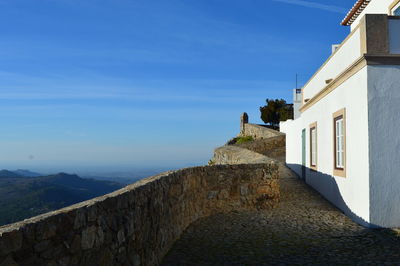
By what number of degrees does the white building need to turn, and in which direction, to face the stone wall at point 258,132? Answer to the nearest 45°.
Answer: approximately 90° to its right

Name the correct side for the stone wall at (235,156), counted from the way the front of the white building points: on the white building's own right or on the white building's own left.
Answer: on the white building's own right

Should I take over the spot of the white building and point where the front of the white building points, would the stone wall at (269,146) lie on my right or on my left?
on my right

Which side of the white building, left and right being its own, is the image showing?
left

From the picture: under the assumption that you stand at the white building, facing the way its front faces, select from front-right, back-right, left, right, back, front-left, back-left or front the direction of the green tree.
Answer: right

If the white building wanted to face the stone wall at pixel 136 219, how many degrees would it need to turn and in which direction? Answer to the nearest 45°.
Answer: approximately 45° to its left
